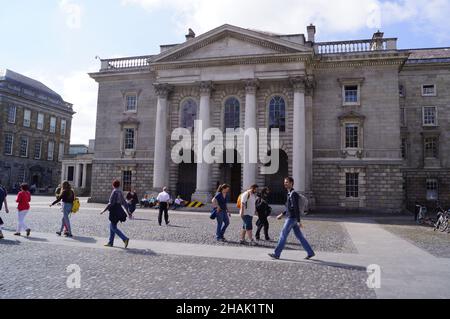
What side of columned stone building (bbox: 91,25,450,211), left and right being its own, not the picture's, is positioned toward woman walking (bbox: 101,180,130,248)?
front

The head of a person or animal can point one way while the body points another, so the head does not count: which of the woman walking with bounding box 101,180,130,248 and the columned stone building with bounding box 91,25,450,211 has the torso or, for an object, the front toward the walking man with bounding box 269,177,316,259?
the columned stone building

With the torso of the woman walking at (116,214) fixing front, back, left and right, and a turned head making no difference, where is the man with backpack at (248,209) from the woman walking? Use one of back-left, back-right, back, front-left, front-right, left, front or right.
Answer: back

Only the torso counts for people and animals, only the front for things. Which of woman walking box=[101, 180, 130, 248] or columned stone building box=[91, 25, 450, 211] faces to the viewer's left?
the woman walking

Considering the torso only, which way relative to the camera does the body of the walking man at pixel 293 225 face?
to the viewer's left

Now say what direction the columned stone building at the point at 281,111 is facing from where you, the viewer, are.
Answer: facing the viewer

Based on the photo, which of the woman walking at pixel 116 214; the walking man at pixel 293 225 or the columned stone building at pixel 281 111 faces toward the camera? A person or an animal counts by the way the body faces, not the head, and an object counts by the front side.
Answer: the columned stone building

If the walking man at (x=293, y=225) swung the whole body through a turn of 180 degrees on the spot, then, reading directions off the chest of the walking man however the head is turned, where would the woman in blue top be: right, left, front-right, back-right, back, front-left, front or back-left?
back-left

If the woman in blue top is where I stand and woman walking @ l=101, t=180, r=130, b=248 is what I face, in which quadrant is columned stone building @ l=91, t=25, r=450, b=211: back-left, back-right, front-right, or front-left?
back-right

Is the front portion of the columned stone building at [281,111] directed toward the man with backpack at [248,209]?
yes

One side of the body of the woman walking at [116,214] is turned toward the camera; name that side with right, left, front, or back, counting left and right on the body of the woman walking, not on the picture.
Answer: left
